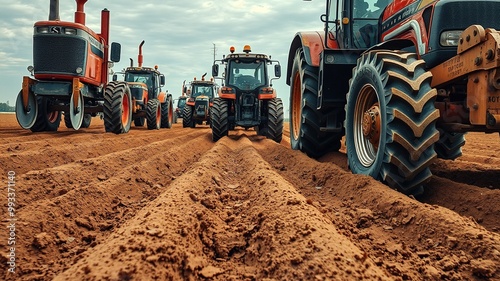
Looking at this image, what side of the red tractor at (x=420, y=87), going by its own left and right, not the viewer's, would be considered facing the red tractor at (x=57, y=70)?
back

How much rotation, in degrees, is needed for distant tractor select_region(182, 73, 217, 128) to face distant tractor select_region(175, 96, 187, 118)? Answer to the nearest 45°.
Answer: approximately 180°

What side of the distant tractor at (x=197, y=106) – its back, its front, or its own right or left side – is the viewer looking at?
front

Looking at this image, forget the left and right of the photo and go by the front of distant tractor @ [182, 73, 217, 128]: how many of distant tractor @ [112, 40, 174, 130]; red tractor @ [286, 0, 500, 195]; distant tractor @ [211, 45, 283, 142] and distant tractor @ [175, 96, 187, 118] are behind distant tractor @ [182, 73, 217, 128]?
1

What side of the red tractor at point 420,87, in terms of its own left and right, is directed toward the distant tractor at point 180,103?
back

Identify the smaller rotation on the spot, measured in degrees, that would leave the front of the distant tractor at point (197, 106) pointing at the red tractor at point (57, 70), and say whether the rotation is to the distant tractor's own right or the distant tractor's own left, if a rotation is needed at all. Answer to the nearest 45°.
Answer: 0° — it already faces it
